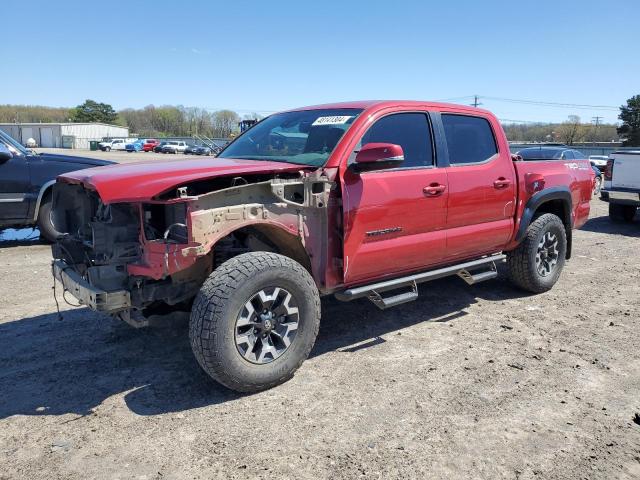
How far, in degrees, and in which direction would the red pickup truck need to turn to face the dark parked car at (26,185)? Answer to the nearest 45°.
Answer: approximately 90° to its right

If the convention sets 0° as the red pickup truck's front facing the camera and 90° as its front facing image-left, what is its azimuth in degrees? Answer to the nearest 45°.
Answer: approximately 45°

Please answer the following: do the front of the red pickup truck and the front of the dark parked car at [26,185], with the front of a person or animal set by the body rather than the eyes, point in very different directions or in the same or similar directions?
very different directions

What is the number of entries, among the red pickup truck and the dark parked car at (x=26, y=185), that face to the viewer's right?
1

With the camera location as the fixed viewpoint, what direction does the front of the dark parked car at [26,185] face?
facing to the right of the viewer

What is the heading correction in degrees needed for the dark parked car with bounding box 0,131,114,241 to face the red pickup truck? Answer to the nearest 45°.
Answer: approximately 90° to its right

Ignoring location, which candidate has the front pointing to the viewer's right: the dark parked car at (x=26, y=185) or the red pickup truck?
the dark parked car
